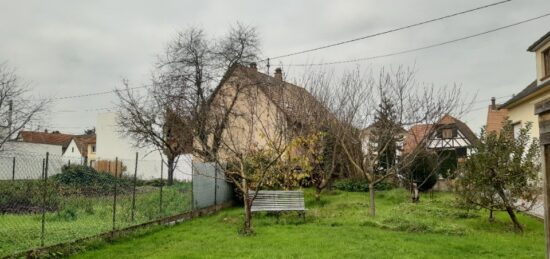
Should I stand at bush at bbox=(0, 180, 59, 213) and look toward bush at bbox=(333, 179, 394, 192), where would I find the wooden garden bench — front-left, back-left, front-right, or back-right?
front-right

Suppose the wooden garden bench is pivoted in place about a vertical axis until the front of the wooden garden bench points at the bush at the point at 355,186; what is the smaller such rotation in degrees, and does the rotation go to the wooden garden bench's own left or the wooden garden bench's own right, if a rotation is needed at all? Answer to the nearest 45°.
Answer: approximately 180°

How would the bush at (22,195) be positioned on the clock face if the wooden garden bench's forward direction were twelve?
The bush is roughly at 3 o'clock from the wooden garden bench.

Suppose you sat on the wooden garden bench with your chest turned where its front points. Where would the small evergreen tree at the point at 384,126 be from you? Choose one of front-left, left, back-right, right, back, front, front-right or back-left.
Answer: back-left

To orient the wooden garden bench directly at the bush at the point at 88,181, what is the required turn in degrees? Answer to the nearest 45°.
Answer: approximately 90° to its right

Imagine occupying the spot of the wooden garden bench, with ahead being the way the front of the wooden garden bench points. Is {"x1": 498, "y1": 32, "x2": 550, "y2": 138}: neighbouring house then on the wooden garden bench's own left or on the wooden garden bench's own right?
on the wooden garden bench's own left

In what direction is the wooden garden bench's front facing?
toward the camera

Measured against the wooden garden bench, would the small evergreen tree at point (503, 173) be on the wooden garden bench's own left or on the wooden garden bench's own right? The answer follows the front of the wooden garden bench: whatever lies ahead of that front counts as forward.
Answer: on the wooden garden bench's own left

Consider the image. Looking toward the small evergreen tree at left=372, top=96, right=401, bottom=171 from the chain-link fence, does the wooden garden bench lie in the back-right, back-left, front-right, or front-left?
front-right

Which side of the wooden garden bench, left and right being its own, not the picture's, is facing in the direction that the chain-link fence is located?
right

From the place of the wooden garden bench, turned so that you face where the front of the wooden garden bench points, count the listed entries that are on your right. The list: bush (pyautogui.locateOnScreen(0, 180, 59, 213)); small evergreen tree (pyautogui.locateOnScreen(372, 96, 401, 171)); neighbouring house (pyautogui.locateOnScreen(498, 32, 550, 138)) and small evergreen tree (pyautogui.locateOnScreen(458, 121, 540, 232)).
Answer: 1
